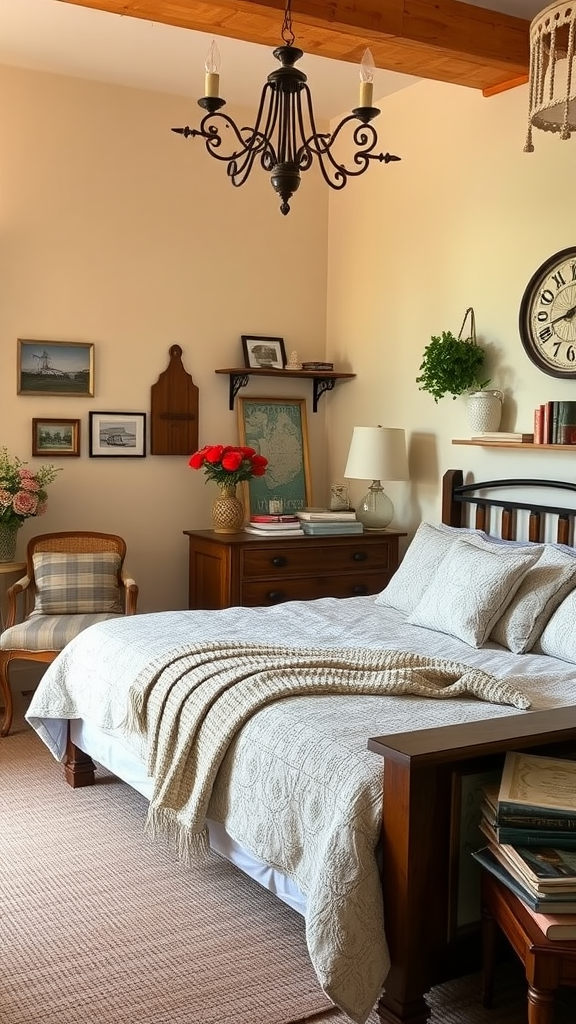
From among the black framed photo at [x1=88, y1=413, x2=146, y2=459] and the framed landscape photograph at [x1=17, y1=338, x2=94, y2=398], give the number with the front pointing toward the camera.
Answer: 2

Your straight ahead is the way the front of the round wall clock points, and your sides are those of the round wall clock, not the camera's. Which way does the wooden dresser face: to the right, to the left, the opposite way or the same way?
to the left

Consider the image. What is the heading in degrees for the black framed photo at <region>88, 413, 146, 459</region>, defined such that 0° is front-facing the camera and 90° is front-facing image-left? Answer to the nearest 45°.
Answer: approximately 0°

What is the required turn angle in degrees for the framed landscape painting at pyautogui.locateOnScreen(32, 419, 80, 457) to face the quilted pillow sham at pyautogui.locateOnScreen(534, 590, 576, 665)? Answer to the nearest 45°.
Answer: approximately 45° to its left

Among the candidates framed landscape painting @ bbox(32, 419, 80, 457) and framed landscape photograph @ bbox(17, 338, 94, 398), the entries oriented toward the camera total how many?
2

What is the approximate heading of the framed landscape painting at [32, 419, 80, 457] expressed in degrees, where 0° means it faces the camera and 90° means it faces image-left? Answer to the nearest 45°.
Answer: approximately 0°

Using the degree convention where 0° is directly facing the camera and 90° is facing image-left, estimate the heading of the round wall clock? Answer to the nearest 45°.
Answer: approximately 45°

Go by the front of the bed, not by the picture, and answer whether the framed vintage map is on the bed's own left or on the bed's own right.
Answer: on the bed's own right

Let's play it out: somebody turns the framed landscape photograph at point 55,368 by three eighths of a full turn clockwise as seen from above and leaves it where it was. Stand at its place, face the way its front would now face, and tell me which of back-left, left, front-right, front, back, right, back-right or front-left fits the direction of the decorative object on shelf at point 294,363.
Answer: back-right

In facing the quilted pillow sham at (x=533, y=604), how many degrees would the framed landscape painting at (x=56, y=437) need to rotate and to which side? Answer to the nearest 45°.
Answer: approximately 45° to its left

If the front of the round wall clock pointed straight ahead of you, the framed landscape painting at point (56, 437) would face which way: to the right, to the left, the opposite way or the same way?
to the left
